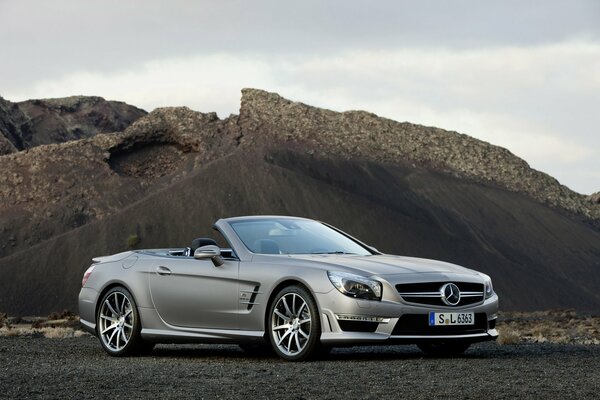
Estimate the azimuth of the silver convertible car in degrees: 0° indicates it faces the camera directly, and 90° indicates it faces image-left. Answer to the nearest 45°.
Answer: approximately 315°
